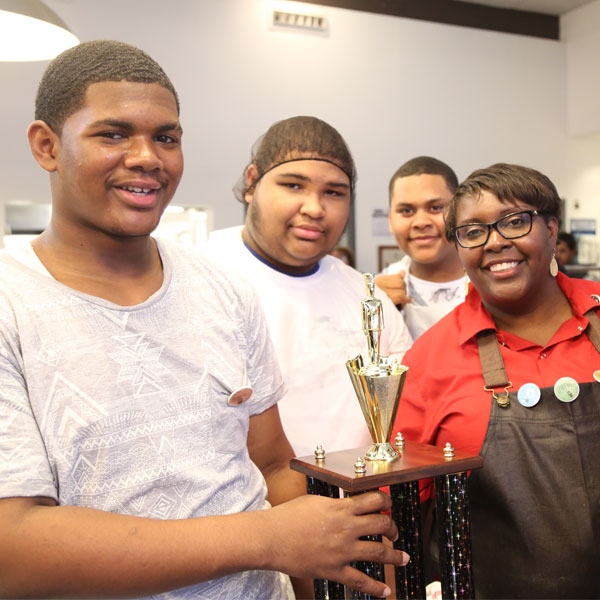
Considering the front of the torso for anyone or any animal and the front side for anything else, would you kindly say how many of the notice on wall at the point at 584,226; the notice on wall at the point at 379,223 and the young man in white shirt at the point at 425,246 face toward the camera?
3

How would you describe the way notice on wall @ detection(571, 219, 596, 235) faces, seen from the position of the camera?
facing the viewer

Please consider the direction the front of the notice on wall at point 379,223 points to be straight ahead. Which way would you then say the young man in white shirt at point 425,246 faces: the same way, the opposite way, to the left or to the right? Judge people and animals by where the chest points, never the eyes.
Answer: the same way

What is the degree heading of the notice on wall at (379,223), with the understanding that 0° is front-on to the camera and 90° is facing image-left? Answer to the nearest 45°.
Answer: approximately 0°

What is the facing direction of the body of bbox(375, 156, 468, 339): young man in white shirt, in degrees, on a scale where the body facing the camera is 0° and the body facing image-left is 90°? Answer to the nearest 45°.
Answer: approximately 0°

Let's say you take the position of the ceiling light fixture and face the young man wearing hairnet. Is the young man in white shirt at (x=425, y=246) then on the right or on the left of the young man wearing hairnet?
left

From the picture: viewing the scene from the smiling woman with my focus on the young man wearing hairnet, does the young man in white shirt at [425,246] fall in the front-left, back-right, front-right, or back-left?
front-right

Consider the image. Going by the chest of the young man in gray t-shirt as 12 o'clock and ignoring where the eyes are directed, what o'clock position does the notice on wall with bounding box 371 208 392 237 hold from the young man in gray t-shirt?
The notice on wall is roughly at 8 o'clock from the young man in gray t-shirt.

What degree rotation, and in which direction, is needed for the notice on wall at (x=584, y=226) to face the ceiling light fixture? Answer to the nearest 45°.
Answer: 0° — it already faces it

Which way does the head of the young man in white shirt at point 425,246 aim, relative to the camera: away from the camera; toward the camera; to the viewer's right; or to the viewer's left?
toward the camera

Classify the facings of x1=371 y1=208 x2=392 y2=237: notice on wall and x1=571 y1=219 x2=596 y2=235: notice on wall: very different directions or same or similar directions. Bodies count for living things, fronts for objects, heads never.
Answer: same or similar directions

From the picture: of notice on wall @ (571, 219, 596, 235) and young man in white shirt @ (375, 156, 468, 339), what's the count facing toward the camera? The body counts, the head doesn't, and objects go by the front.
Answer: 2

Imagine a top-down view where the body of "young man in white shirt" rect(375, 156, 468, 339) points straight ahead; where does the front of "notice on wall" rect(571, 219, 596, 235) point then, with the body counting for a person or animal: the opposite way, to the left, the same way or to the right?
the same way

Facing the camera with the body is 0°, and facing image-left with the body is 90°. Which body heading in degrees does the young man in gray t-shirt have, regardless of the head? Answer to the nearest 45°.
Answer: approximately 315°

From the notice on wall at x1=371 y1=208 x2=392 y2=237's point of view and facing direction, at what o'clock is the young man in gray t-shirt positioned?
The young man in gray t-shirt is roughly at 12 o'clock from the notice on wall.

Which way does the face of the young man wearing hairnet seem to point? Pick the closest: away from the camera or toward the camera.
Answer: toward the camera
